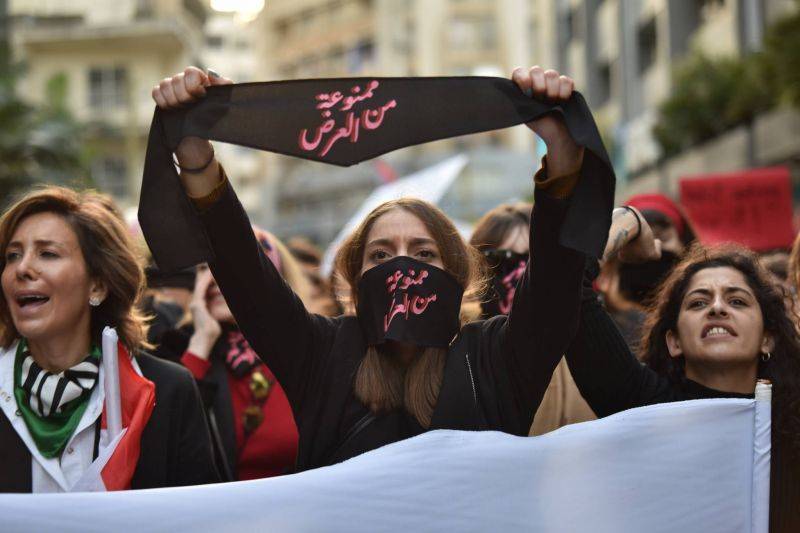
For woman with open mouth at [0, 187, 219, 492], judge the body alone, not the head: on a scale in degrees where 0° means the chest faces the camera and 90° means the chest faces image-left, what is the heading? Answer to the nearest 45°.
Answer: approximately 45°

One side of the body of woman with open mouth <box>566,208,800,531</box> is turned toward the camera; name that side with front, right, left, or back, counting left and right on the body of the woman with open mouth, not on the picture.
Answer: front

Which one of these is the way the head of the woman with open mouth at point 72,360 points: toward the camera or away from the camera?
toward the camera

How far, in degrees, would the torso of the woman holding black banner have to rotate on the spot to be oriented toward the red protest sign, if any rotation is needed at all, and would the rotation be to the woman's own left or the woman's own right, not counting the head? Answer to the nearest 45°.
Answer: approximately 135° to the woman's own left

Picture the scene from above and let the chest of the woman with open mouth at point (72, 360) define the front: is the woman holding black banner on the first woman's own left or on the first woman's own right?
on the first woman's own left

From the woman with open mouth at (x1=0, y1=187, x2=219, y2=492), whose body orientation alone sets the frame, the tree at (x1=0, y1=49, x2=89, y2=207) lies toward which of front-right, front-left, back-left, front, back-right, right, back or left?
back-right

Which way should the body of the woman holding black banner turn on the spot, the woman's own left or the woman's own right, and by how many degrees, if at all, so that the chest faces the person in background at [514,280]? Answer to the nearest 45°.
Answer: approximately 180°

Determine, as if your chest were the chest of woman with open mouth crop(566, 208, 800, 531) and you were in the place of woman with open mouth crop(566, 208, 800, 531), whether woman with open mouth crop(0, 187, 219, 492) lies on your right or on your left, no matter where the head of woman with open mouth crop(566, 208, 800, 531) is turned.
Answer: on your right

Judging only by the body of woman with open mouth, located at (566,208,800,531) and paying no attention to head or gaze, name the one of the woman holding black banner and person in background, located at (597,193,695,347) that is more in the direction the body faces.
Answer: the woman holding black banner

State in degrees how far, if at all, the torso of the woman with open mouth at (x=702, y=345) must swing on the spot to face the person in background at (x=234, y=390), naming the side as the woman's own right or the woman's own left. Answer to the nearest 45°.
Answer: approximately 90° to the woman's own right

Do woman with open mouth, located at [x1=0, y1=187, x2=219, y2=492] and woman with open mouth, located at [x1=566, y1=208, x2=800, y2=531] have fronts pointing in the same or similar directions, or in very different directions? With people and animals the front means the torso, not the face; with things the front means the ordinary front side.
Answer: same or similar directions

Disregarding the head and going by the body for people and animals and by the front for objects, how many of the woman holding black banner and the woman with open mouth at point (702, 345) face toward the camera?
2

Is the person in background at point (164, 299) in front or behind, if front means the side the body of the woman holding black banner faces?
behind
